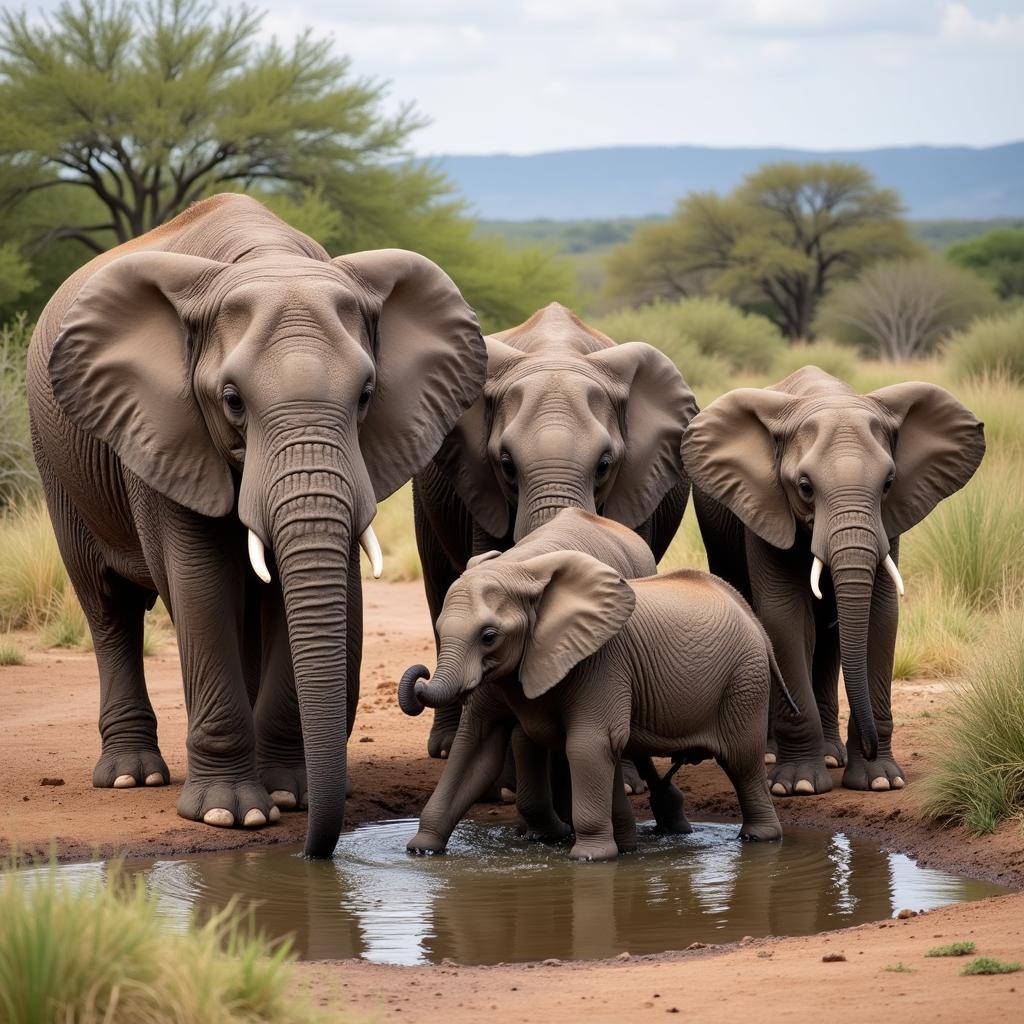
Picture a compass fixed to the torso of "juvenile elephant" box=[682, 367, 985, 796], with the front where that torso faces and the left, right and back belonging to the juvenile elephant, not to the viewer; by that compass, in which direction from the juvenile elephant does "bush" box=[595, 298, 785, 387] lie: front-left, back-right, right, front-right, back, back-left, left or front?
back

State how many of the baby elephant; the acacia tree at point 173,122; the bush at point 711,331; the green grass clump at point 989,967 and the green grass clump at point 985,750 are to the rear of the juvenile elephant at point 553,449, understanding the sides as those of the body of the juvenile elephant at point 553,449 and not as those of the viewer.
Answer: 2

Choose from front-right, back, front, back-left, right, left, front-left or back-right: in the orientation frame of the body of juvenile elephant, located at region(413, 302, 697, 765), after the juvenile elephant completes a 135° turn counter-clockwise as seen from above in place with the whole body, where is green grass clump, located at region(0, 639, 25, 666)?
left

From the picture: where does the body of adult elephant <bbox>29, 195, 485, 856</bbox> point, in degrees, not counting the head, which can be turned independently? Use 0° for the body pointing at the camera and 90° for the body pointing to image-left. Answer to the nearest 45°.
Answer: approximately 315°

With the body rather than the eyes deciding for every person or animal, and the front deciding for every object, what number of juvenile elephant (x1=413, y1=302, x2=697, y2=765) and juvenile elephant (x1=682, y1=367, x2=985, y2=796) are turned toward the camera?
2

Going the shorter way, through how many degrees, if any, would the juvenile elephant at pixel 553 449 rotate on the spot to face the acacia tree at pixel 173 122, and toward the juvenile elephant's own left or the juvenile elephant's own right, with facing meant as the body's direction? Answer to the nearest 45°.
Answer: approximately 180°

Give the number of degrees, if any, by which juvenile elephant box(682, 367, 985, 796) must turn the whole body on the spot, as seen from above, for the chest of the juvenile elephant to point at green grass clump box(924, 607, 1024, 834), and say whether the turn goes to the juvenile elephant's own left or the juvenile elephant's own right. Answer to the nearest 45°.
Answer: approximately 45° to the juvenile elephant's own left

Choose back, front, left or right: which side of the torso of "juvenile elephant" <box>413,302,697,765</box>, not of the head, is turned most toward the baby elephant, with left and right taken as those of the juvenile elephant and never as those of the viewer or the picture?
front

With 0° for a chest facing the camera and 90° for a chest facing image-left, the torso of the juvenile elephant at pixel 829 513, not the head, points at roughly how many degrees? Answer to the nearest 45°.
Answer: approximately 0°

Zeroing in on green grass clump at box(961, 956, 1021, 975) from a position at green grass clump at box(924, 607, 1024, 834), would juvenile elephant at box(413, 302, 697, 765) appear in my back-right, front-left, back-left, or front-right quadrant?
back-right
